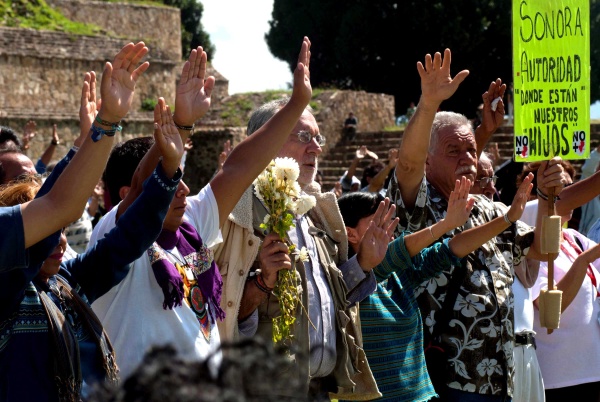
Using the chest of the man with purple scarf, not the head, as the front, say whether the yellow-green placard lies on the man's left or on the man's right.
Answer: on the man's left

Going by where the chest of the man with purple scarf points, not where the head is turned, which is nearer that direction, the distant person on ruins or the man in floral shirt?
the man in floral shirt

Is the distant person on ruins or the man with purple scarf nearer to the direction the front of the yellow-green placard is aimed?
the man with purple scarf

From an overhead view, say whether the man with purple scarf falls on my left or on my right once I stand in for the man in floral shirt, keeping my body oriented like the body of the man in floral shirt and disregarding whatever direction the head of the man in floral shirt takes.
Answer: on my right

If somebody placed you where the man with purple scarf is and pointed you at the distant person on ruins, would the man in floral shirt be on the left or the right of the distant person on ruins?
right

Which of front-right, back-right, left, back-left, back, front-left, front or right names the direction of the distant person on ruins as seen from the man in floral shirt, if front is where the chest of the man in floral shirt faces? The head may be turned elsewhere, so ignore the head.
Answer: back-left

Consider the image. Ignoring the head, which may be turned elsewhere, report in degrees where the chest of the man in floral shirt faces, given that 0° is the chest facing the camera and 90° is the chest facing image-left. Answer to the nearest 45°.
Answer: approximately 315°

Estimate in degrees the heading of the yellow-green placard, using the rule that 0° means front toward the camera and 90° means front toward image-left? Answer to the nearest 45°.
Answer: approximately 0°

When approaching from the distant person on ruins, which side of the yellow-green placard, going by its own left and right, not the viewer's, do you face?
back
